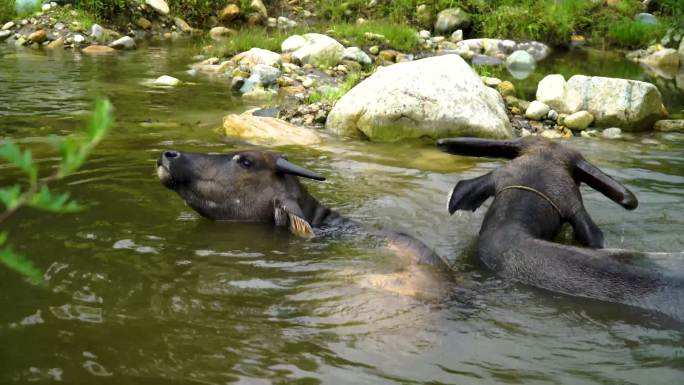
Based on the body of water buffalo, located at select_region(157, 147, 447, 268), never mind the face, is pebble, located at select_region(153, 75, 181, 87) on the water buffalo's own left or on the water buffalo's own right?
on the water buffalo's own right

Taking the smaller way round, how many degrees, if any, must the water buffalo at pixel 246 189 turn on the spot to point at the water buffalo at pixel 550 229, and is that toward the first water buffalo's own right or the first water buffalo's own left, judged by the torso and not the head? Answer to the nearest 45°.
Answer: approximately 180°

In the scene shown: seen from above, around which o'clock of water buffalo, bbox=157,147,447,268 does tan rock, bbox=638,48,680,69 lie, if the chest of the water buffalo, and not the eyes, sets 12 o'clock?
The tan rock is roughly at 4 o'clock from the water buffalo.

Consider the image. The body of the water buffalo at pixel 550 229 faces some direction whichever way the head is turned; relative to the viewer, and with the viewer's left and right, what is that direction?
facing away from the viewer and to the left of the viewer

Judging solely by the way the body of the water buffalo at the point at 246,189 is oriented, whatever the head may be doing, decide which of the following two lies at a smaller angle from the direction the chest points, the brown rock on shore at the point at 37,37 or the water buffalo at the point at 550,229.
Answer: the brown rock on shore

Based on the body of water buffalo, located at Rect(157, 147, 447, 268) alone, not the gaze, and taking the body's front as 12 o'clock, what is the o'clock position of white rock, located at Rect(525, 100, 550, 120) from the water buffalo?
The white rock is roughly at 4 o'clock from the water buffalo.

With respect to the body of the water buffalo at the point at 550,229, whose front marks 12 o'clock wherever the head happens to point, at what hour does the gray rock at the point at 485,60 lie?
The gray rock is roughly at 1 o'clock from the water buffalo.

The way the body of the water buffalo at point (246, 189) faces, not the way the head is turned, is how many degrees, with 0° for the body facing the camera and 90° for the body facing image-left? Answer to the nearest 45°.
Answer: approximately 90°

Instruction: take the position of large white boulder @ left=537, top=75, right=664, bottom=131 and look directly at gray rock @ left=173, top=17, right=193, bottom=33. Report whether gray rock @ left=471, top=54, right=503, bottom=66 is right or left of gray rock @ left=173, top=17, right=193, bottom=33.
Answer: right

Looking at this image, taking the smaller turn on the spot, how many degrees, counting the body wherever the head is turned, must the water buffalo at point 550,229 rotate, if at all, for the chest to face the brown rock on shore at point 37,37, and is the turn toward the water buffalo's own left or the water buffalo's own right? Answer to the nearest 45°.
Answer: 0° — it already faces it

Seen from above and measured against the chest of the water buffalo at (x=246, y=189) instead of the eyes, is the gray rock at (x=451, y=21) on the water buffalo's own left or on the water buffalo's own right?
on the water buffalo's own right

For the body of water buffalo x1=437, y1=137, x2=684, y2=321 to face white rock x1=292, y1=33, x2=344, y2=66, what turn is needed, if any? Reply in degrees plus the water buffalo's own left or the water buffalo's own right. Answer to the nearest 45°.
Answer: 0° — it already faces it

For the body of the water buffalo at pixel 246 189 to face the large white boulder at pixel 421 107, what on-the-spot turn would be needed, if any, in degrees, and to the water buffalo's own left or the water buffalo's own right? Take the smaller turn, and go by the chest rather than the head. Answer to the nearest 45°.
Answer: approximately 135° to the water buffalo's own right

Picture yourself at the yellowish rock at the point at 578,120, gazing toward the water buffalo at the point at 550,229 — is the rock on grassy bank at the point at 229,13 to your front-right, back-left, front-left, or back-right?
back-right

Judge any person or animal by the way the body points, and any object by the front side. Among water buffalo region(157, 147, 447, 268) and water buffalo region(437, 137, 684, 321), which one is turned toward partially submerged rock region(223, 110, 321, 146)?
water buffalo region(437, 137, 684, 321)
